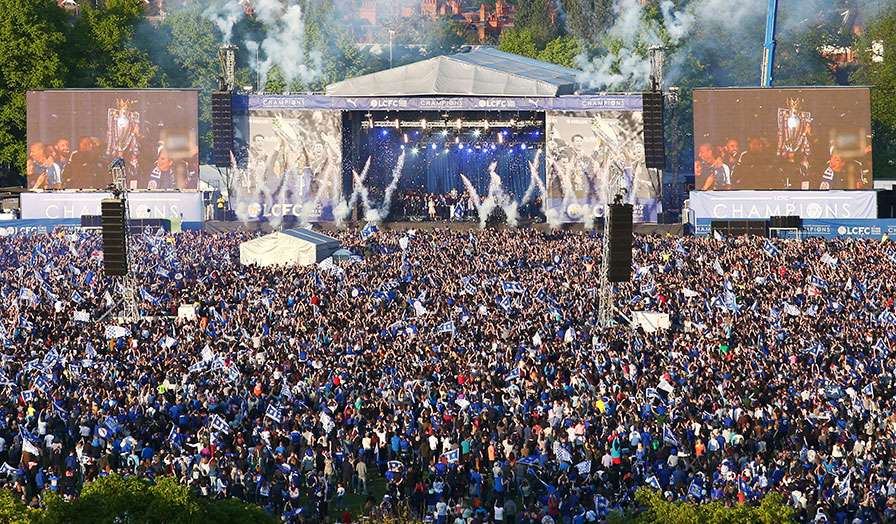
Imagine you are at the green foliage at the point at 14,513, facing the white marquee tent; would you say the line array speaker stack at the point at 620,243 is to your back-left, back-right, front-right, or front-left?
front-right

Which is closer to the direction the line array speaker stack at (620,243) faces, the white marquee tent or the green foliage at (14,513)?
the green foliage

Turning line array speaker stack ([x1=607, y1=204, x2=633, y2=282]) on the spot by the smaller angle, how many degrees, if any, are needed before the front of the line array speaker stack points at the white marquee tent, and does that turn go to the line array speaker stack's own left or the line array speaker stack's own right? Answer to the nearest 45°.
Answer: approximately 135° to the line array speaker stack's own right

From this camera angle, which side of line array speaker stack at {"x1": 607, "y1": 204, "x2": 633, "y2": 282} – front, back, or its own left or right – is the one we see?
front

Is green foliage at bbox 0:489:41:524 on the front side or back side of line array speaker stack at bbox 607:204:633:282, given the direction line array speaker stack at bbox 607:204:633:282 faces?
on the front side

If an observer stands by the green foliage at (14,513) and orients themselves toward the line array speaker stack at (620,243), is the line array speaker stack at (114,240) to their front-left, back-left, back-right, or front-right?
front-left

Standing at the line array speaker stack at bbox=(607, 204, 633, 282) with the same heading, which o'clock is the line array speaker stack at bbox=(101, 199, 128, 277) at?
the line array speaker stack at bbox=(101, 199, 128, 277) is roughly at 3 o'clock from the line array speaker stack at bbox=(607, 204, 633, 282).
